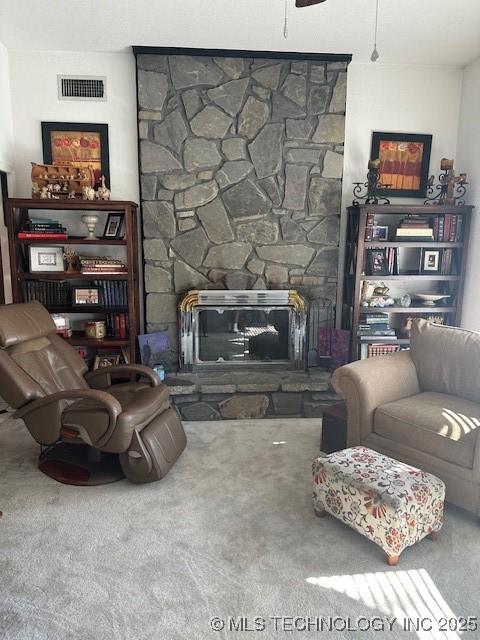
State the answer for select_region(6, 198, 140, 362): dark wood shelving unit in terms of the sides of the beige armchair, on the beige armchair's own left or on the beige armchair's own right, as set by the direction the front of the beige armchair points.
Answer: on the beige armchair's own right

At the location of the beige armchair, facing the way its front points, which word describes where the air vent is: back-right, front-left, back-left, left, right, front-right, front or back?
front-right

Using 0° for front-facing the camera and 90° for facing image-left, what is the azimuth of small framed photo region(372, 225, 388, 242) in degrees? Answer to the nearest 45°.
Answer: approximately 0°

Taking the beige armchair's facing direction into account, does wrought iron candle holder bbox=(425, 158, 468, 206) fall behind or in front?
behind

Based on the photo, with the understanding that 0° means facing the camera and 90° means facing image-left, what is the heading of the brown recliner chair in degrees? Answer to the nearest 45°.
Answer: approximately 315°

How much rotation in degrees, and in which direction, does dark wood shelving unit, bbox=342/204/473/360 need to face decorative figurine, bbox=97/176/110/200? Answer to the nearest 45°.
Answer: approximately 45° to its right

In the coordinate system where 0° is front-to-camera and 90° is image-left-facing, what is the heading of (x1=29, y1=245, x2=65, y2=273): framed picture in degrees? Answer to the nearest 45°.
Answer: approximately 0°
